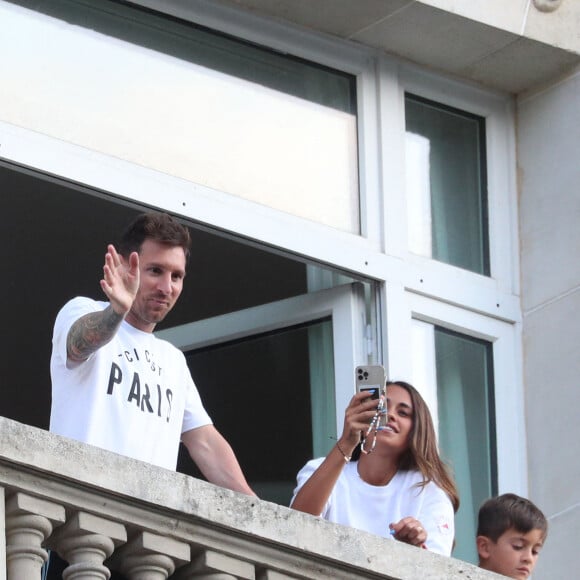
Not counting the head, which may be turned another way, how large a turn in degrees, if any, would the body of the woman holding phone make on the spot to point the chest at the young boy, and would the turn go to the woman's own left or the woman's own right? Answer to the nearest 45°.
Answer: approximately 135° to the woman's own left

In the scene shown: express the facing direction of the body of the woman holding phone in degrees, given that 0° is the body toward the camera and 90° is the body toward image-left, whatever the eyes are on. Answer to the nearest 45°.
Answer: approximately 45°

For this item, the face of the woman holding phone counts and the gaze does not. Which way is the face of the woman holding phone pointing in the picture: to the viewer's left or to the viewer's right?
to the viewer's left
